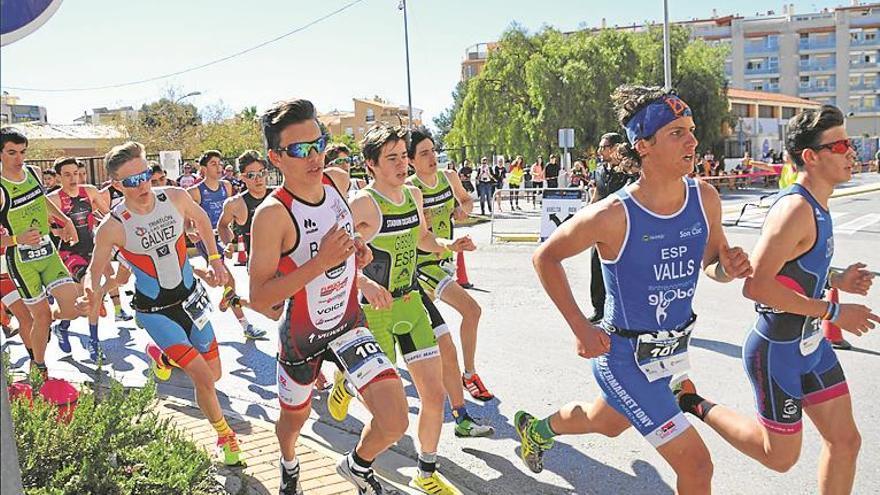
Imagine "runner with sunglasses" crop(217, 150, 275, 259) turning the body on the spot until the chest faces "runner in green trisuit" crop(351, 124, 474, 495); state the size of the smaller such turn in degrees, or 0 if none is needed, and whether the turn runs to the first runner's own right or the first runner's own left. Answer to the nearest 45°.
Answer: approximately 45° to the first runner's own right

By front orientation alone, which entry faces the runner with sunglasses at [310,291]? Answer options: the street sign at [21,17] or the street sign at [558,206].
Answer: the street sign at [558,206]

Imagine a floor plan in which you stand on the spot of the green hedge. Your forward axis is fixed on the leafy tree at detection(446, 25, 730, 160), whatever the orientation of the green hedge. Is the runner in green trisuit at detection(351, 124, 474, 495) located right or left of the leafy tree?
right

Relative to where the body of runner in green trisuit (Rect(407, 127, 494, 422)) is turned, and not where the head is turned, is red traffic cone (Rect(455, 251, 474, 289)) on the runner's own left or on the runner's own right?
on the runner's own left

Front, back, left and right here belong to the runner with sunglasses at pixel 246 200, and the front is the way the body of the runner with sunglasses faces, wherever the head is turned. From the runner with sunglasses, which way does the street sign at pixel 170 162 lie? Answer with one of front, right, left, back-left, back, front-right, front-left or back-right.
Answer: back-left

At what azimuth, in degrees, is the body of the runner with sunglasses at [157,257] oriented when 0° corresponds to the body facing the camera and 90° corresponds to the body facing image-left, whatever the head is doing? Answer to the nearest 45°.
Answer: approximately 315°

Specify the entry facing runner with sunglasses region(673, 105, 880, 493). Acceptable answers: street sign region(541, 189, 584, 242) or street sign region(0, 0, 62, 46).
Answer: street sign region(541, 189, 584, 242)

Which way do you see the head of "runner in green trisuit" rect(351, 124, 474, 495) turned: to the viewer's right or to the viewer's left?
to the viewer's right

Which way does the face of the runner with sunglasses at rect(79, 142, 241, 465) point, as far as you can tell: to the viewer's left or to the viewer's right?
to the viewer's right

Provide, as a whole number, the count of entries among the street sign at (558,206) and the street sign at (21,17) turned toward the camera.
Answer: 2

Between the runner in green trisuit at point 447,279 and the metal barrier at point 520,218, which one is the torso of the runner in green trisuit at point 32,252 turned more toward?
the runner in green trisuit
